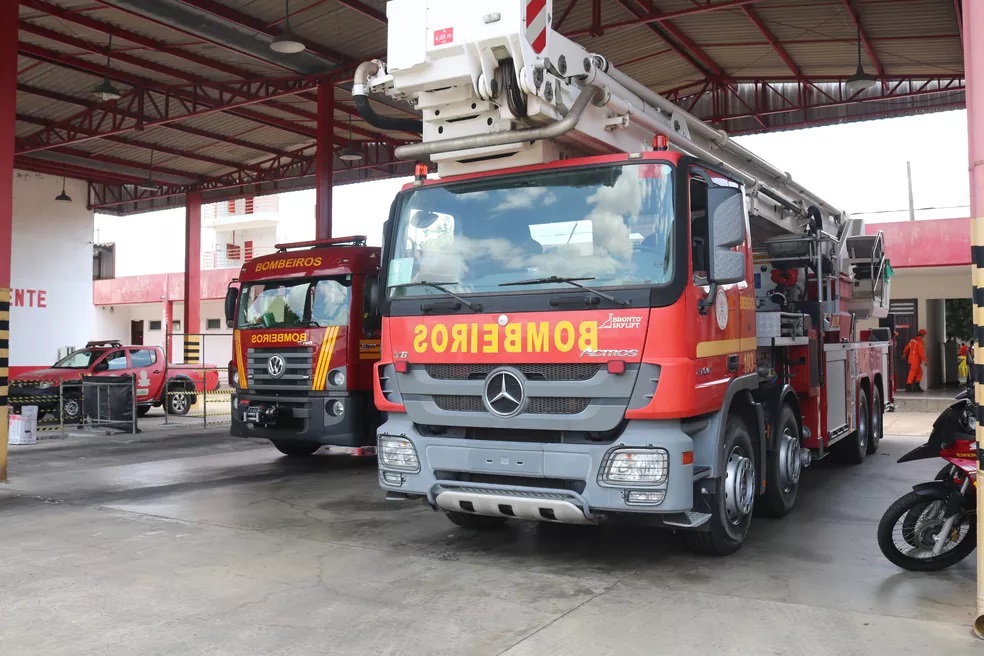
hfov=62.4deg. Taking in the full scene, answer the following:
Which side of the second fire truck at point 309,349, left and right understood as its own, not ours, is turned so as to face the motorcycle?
left

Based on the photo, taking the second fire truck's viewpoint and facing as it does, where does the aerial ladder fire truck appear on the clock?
The aerial ladder fire truck is roughly at 10 o'clock from the second fire truck.

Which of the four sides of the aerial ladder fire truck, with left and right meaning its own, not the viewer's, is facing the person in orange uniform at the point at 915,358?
back

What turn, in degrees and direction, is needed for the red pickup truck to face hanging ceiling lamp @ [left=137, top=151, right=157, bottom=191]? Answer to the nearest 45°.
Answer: approximately 135° to its right

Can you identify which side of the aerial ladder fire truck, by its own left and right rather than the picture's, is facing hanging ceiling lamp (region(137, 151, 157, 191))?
right

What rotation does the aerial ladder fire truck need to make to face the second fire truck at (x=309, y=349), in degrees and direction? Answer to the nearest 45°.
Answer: approximately 90° to its right

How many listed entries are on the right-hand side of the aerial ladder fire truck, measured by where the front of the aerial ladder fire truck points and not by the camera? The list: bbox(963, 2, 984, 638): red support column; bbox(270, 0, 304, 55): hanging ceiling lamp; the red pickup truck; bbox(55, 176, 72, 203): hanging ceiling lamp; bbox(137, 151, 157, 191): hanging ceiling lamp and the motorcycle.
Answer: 4

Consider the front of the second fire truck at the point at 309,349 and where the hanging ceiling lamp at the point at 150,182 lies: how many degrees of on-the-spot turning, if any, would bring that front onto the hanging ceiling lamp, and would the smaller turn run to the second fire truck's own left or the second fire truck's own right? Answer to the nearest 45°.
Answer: approximately 135° to the second fire truck's own right

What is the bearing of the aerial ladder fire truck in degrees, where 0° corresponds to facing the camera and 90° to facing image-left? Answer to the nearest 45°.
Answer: approximately 45°

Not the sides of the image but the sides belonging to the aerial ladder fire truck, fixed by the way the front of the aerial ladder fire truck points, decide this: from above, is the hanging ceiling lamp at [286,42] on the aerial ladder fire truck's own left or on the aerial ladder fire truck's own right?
on the aerial ladder fire truck's own right

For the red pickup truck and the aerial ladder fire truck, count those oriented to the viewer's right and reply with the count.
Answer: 0

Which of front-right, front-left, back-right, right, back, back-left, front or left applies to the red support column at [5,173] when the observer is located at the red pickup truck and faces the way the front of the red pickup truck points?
front-left
